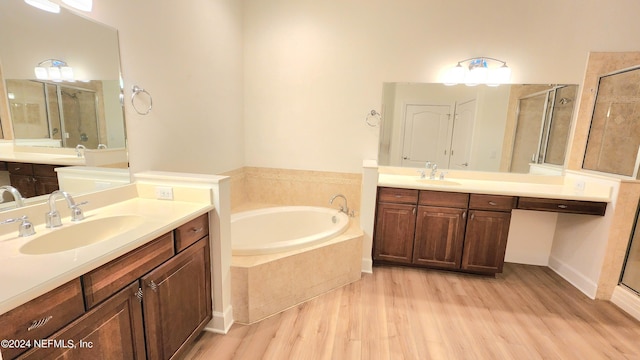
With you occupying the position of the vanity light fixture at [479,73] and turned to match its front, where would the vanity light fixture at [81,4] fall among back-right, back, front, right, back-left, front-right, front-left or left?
front-right

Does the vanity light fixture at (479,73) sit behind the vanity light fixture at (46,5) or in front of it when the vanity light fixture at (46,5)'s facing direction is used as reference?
in front

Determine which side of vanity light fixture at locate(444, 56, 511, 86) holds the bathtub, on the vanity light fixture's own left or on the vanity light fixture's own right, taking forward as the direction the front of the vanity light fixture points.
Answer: on the vanity light fixture's own right

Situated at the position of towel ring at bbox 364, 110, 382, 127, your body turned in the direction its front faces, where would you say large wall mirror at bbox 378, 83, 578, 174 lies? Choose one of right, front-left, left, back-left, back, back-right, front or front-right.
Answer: left

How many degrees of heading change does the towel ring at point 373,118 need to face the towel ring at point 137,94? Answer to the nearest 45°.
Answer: approximately 45° to its right

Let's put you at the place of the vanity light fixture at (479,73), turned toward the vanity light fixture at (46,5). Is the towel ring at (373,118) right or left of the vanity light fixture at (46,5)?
right

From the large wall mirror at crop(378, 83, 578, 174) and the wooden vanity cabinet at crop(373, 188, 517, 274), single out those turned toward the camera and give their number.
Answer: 2

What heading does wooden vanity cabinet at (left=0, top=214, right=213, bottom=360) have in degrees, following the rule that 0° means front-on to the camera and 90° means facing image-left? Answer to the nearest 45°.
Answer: approximately 315°

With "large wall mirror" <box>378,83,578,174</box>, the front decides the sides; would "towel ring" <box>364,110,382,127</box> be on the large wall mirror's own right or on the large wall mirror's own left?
on the large wall mirror's own right
